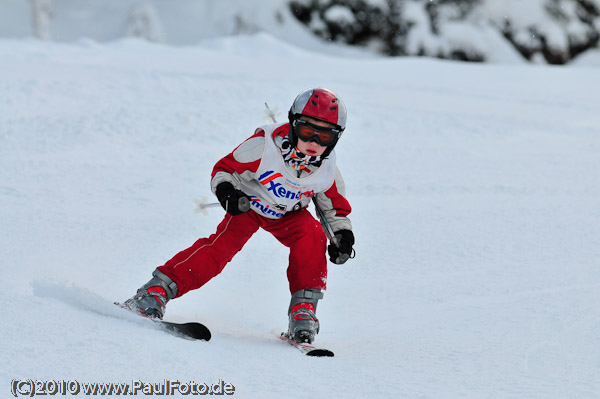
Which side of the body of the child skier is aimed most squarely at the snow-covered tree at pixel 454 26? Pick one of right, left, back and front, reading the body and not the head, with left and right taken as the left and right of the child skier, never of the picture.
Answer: back

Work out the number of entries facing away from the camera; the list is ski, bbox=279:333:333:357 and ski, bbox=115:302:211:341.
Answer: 0

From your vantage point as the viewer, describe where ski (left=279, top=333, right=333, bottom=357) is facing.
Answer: facing the viewer and to the right of the viewer
